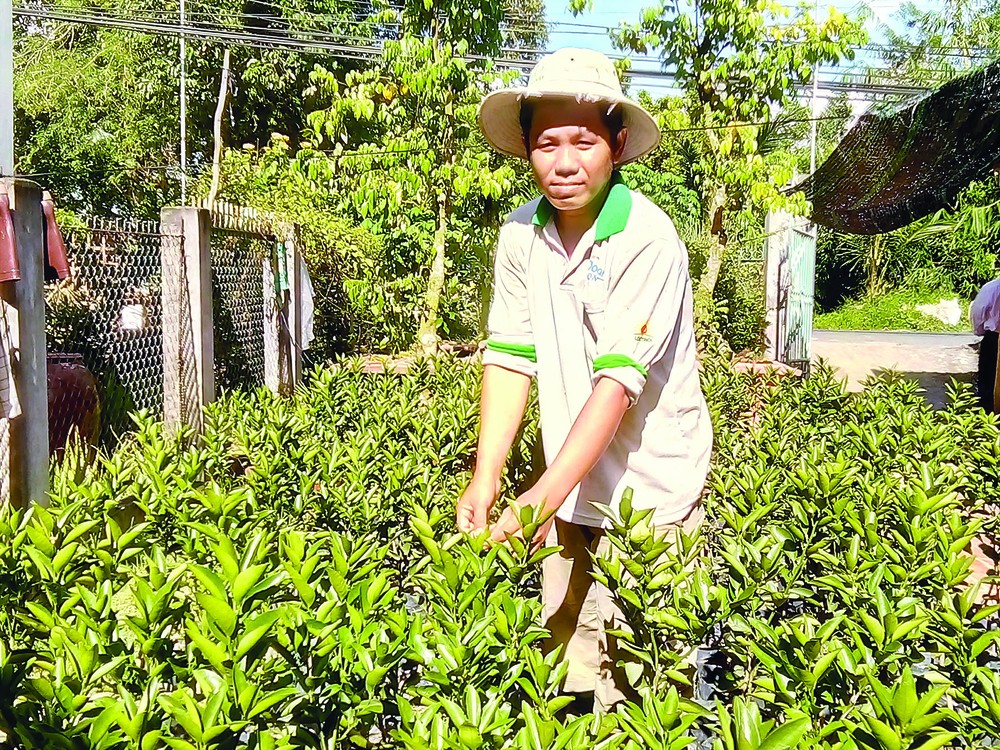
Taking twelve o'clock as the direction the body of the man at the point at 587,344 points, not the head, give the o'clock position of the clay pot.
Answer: The clay pot is roughly at 3 o'clock from the man.

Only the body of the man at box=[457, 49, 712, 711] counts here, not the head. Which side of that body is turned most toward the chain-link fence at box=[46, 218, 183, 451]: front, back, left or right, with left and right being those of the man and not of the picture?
right

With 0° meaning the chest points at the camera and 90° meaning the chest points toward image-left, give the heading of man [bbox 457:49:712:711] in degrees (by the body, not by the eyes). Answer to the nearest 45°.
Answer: approximately 45°

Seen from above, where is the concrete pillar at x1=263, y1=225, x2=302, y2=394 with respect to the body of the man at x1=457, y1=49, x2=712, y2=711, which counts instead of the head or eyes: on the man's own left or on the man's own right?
on the man's own right

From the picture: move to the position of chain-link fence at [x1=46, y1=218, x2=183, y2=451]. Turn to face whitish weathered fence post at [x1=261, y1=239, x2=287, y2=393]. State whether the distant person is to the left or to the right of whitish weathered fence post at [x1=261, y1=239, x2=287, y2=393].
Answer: right

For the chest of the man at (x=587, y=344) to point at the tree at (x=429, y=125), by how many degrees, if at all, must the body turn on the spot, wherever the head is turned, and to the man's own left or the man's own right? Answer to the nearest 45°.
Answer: approximately 135° to the man's own right
